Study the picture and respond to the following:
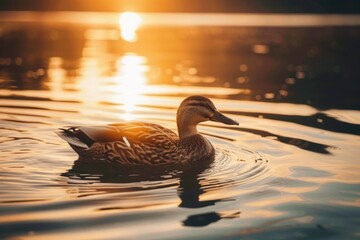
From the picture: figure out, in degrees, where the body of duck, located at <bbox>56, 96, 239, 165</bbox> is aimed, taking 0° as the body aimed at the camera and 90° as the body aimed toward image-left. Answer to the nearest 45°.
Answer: approximately 270°
